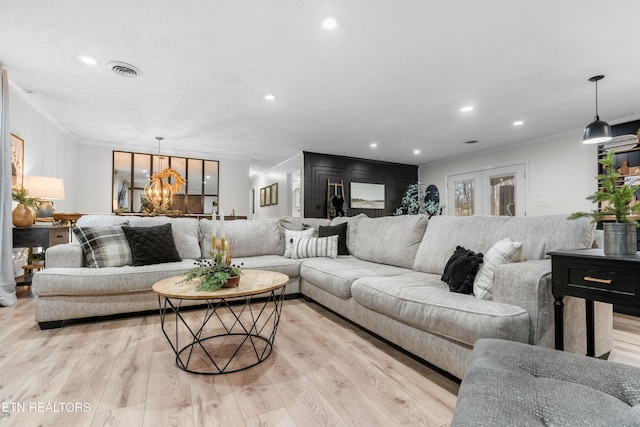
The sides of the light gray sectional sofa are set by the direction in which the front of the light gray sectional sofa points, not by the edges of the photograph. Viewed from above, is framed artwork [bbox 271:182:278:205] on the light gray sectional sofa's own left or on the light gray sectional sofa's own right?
on the light gray sectional sofa's own right

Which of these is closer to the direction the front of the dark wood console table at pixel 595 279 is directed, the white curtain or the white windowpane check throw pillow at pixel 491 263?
the white curtain

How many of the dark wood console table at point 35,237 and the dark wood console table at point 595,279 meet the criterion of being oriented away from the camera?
0

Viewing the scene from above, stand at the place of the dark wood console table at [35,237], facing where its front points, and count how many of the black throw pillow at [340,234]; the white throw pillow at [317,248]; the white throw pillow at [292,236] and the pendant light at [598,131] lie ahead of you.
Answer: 4

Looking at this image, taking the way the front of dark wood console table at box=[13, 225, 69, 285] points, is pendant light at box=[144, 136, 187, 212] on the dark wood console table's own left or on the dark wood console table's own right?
on the dark wood console table's own left

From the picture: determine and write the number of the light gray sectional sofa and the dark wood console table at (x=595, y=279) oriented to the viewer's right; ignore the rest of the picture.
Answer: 0

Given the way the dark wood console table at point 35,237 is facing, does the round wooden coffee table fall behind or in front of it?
in front

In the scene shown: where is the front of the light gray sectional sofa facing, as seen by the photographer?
facing the viewer and to the left of the viewer

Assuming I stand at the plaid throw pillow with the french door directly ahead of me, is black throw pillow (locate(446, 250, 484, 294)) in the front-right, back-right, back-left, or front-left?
front-right

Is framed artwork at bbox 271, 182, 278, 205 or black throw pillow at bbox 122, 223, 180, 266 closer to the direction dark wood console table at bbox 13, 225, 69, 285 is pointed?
the black throw pillow

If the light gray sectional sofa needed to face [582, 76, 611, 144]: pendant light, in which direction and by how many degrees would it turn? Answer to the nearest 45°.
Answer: approximately 135° to its left
